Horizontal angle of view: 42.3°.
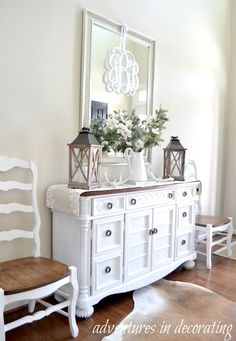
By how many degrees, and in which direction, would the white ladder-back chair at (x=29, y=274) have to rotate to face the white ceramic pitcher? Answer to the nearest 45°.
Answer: approximately 90° to its left

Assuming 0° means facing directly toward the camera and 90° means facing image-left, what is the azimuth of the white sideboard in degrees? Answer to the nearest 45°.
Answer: approximately 315°
